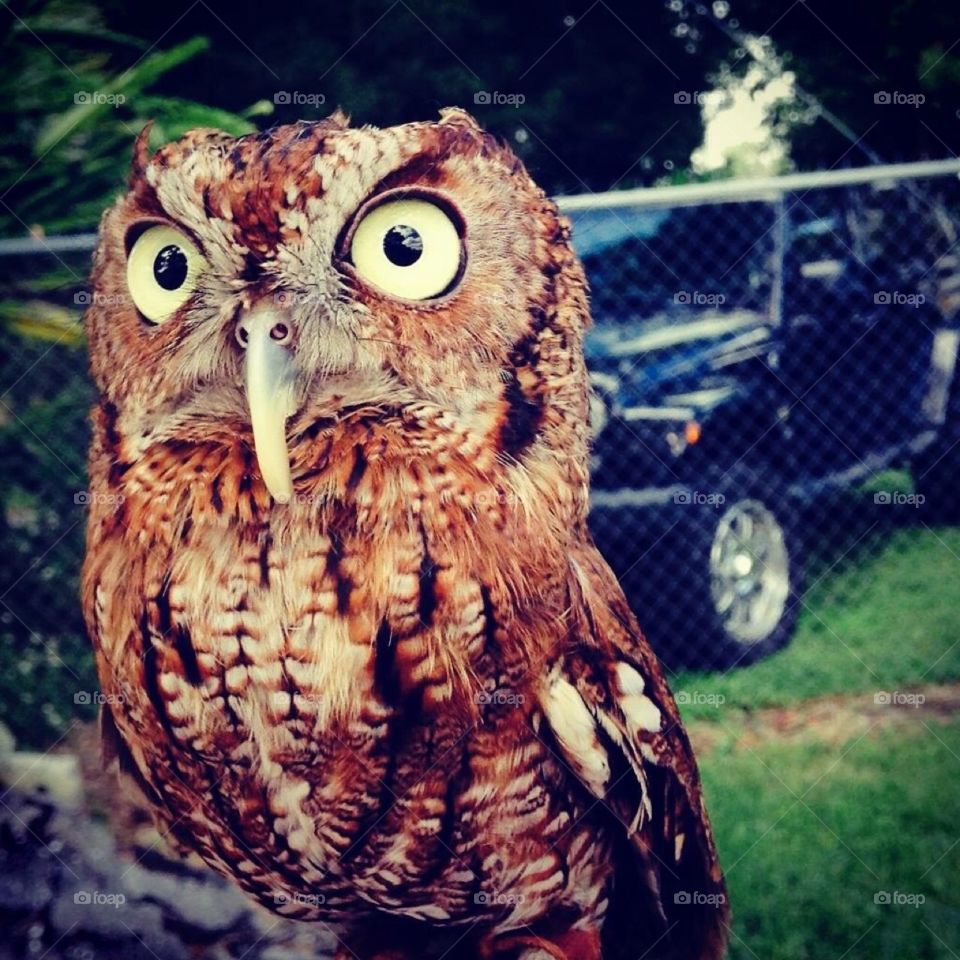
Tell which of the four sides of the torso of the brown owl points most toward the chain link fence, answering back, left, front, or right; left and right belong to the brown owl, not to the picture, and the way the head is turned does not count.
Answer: back

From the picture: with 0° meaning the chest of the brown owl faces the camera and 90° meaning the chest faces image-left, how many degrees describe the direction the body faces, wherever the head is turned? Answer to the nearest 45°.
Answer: approximately 45°
